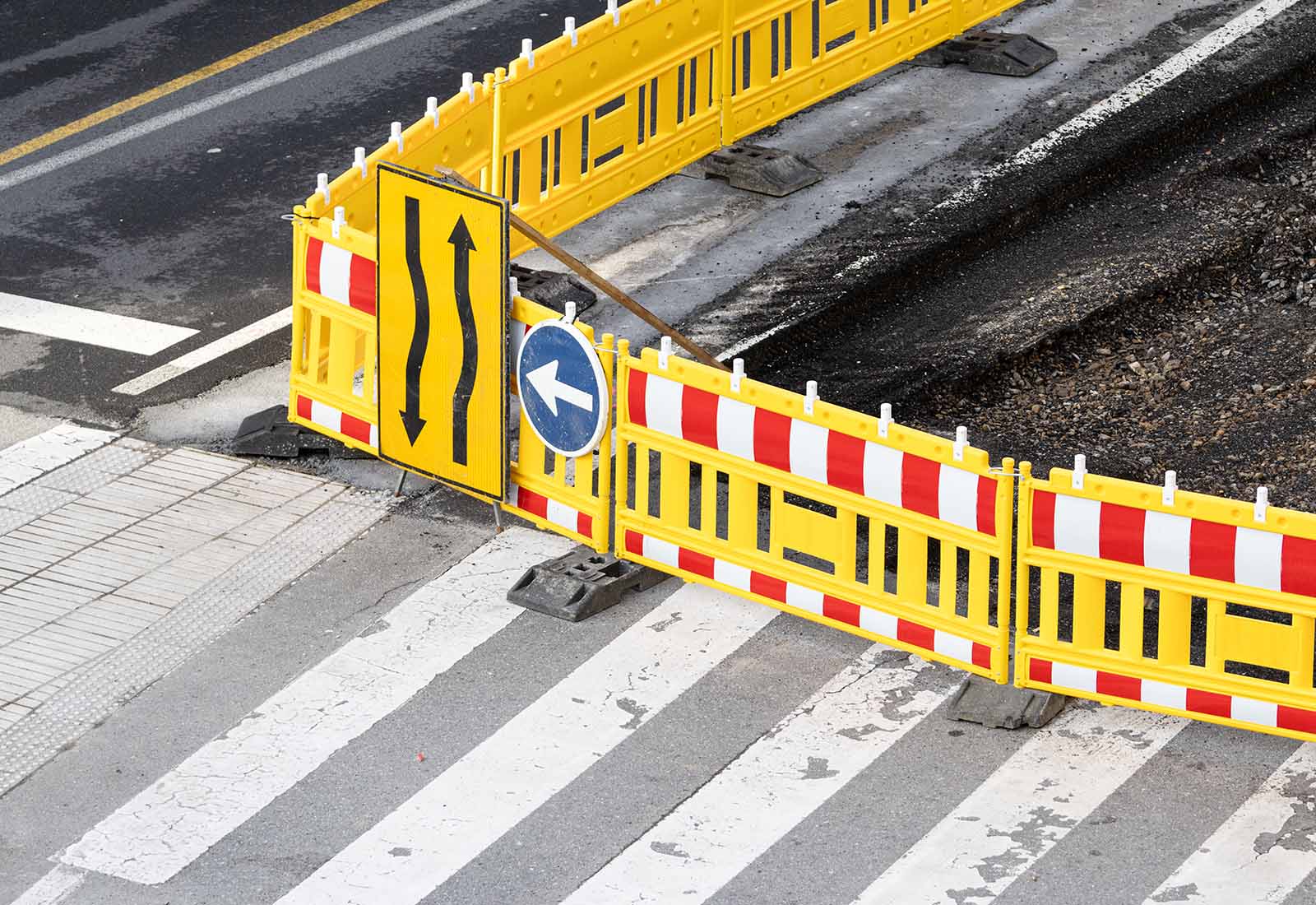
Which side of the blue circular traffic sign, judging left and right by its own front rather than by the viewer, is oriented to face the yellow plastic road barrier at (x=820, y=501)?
left

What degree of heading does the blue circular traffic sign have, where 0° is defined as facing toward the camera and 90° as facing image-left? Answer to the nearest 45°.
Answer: approximately 45°

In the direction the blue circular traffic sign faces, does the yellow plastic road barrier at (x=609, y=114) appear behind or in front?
behind

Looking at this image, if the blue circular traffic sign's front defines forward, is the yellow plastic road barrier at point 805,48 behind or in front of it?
behind

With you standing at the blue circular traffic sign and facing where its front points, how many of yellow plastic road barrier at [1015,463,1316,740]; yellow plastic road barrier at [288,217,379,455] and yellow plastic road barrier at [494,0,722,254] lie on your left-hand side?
1

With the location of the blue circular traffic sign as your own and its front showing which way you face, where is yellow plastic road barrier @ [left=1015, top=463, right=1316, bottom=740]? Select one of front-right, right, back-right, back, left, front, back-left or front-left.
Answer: left

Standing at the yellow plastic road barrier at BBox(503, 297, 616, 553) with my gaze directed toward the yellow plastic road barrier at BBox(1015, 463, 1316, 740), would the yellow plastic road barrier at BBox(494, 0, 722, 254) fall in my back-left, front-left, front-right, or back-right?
back-left

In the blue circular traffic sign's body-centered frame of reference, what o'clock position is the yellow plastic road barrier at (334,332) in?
The yellow plastic road barrier is roughly at 3 o'clock from the blue circular traffic sign.
